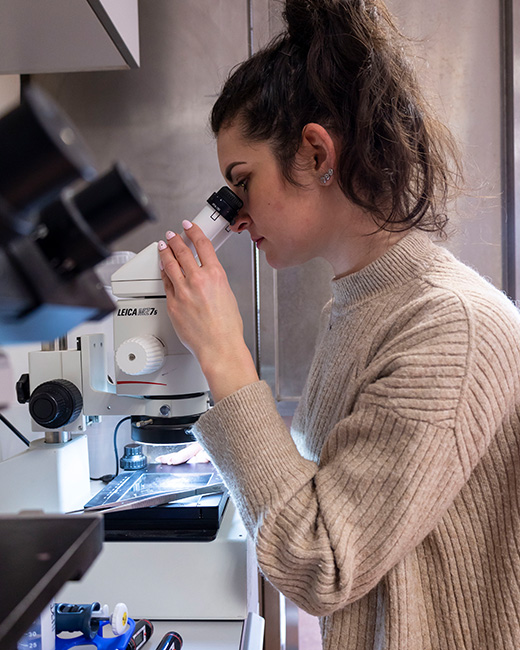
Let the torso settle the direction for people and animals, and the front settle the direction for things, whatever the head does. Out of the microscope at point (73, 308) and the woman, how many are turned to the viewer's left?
1

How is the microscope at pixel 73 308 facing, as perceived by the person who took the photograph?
facing to the right of the viewer

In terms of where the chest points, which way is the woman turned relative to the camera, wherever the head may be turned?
to the viewer's left

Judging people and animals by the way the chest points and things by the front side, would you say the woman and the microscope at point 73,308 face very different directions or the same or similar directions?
very different directions

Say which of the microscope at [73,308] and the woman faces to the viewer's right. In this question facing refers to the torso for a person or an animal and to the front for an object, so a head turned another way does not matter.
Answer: the microscope

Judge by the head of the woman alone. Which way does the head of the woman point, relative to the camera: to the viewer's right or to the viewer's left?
to the viewer's left
